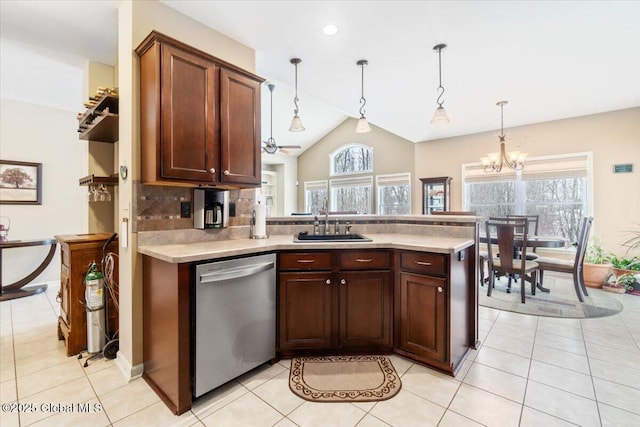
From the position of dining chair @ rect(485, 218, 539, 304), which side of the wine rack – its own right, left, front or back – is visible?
back

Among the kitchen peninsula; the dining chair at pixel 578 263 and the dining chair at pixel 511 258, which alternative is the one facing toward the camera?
the kitchen peninsula

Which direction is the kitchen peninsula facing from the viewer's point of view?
toward the camera

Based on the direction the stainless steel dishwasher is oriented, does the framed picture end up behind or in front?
behind

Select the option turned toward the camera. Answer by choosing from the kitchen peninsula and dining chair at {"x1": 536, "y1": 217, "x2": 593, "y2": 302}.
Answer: the kitchen peninsula

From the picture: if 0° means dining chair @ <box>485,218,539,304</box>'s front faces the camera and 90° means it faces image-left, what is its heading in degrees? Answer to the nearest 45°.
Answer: approximately 225°

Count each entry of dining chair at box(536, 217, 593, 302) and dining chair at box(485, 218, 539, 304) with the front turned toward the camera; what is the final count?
0

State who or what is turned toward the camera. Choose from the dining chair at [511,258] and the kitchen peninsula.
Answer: the kitchen peninsula

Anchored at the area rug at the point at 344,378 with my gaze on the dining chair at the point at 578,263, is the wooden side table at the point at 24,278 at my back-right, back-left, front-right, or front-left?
back-left

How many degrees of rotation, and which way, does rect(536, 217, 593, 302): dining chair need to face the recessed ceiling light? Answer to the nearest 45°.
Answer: approximately 90° to its left
